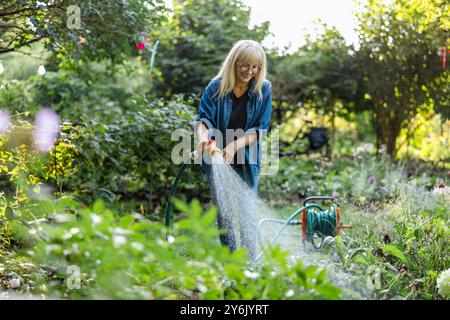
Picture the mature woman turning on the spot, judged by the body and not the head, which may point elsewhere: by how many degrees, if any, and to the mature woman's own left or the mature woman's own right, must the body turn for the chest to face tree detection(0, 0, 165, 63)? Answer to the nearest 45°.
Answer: approximately 135° to the mature woman's own right

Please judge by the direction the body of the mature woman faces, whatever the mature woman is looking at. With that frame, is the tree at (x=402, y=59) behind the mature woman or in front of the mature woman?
behind

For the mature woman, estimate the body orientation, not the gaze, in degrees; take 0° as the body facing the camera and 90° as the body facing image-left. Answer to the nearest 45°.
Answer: approximately 0°
